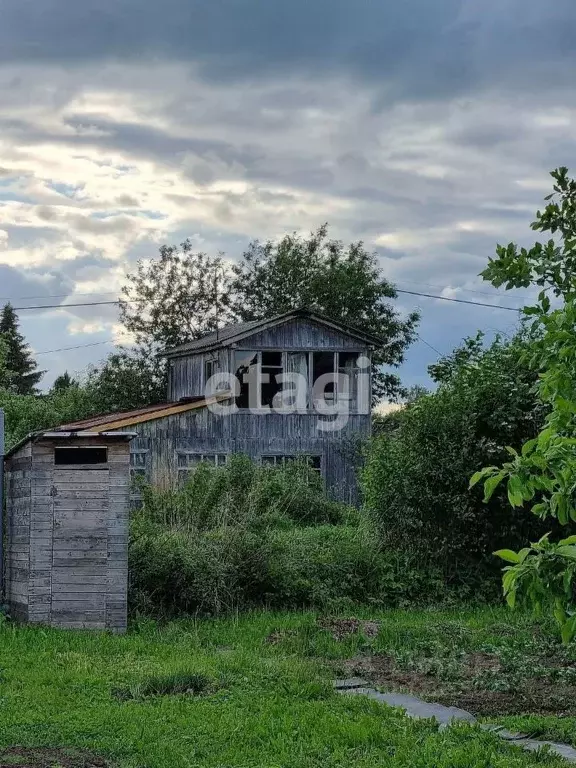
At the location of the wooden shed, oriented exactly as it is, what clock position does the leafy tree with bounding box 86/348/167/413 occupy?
The leafy tree is roughly at 6 o'clock from the wooden shed.

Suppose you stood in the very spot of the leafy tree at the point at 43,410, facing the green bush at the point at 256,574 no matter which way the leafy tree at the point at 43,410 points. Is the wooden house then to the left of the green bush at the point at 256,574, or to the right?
left

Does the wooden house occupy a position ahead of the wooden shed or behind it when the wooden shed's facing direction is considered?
behind

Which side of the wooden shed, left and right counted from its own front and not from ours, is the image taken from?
front

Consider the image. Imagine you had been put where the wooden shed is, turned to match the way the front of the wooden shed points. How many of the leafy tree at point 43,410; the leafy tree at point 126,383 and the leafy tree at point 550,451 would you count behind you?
2

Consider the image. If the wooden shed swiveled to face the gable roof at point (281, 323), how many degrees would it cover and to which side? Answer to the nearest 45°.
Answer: approximately 180°

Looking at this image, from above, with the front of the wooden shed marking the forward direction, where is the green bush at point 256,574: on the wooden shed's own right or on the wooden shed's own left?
on the wooden shed's own left

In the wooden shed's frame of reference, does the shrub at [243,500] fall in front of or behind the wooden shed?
behind

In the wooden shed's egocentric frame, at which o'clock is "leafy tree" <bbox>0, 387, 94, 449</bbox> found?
The leafy tree is roughly at 6 o'clock from the wooden shed.

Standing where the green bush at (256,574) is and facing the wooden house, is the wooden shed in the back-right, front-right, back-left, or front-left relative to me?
back-left

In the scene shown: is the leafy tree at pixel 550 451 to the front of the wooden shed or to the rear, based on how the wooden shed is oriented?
to the front
